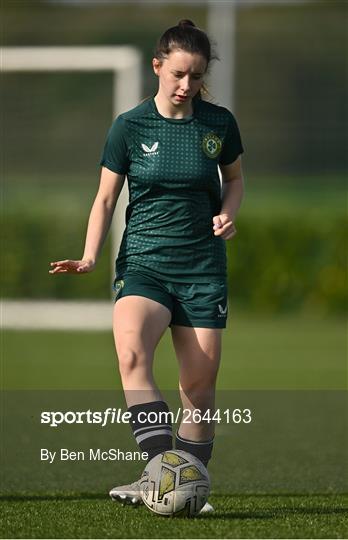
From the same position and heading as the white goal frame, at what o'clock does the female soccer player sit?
The female soccer player is roughly at 12 o'clock from the white goal frame.

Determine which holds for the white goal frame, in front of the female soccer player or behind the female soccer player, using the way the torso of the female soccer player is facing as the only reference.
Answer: behind

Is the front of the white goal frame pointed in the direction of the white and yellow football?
yes

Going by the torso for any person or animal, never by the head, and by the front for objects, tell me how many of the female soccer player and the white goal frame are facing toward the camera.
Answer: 2
